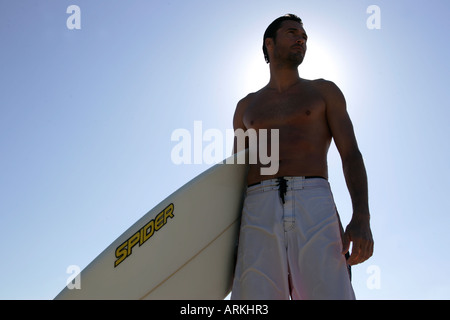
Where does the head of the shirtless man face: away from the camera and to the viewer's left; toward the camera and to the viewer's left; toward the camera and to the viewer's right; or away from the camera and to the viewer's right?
toward the camera and to the viewer's right

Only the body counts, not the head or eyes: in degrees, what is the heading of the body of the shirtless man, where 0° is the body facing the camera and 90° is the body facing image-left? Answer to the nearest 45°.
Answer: approximately 0°
